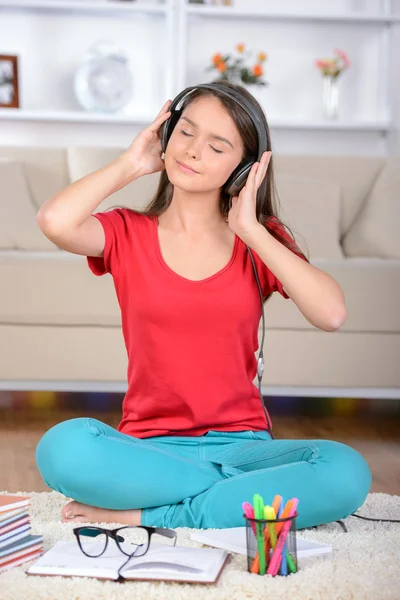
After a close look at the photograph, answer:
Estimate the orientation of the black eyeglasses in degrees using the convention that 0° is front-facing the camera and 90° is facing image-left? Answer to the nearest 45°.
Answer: approximately 45°

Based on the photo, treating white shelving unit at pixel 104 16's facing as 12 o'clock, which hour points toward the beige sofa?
The beige sofa is roughly at 12 o'clock from the white shelving unit.

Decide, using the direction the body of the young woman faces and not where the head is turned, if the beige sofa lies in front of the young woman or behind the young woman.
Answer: behind

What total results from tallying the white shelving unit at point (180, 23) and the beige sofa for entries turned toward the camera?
2

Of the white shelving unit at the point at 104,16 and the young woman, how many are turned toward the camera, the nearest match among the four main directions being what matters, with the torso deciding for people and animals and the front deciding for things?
2

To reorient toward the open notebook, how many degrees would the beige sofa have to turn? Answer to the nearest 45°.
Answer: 0° — it already faces it

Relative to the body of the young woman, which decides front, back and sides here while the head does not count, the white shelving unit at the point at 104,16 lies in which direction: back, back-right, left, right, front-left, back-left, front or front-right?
back

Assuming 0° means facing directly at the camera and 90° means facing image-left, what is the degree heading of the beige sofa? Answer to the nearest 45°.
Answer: approximately 0°

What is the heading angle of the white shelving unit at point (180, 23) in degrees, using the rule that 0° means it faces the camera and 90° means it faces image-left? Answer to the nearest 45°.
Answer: approximately 0°

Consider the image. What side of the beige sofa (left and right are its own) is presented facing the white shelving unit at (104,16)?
back

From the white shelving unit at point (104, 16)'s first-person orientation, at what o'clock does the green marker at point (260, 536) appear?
The green marker is roughly at 12 o'clock from the white shelving unit.

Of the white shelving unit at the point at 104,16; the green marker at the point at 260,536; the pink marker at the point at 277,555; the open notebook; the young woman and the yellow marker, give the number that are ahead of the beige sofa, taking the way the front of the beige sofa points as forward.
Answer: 5
